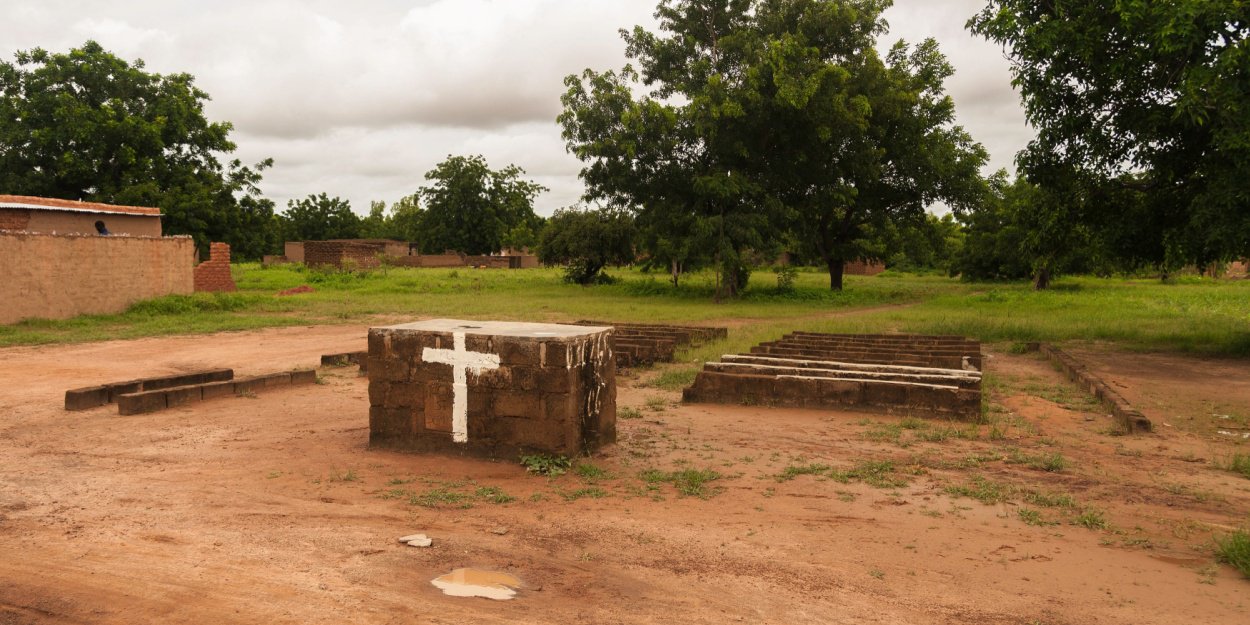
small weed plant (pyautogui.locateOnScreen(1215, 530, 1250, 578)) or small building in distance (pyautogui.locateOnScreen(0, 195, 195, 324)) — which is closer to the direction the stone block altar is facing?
the small weed plant

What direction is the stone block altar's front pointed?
toward the camera

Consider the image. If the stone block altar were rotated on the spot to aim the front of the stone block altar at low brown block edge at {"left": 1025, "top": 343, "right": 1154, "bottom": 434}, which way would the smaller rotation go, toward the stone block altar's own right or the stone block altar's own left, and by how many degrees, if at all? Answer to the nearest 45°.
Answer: approximately 90° to the stone block altar's own left

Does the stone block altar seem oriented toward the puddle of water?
yes

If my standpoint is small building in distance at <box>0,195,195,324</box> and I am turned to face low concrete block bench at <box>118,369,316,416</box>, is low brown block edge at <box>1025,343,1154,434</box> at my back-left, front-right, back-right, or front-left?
front-left

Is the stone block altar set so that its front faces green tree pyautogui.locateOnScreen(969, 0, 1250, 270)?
no

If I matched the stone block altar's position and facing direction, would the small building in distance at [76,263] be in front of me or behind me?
behind

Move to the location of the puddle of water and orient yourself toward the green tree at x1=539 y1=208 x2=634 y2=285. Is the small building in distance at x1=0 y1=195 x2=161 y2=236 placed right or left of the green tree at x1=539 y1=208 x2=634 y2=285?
left

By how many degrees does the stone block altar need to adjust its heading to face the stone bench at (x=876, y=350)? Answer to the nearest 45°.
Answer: approximately 135° to its left

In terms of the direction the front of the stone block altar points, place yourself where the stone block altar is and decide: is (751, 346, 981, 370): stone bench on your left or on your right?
on your left

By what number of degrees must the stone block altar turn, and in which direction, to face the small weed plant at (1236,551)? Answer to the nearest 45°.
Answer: approximately 45° to its left

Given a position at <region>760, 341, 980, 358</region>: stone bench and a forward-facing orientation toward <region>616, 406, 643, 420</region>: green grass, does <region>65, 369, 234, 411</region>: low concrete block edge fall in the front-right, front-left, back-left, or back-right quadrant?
front-right

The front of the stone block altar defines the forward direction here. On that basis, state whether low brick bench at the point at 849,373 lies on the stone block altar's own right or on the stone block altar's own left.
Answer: on the stone block altar's own left

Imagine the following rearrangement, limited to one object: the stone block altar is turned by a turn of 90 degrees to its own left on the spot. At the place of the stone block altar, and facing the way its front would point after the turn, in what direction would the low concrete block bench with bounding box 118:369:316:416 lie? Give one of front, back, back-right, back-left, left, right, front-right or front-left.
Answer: back-left

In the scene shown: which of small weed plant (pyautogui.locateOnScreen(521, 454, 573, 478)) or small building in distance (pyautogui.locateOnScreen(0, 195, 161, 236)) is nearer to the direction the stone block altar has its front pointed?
the small weed plant

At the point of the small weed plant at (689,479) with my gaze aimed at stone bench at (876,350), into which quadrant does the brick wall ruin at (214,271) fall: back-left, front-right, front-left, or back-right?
front-left

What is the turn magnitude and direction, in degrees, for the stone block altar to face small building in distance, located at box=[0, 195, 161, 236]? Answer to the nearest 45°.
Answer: approximately 135° to its right

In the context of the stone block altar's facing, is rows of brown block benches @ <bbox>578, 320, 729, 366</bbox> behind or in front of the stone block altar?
behind

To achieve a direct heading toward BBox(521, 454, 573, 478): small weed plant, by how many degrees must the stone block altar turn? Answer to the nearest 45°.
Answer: approximately 45° to its left

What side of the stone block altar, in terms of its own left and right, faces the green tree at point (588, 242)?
back

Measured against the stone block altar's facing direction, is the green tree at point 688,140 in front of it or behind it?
behind

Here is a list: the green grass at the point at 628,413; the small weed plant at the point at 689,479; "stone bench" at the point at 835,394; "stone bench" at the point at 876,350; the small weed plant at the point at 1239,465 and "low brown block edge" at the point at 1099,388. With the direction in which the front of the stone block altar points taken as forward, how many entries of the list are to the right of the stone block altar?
0
